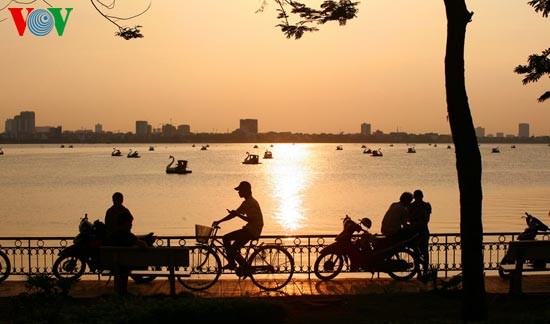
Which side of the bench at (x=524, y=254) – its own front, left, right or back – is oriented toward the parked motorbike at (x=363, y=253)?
left

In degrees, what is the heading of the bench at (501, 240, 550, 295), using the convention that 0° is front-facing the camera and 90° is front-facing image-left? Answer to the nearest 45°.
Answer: approximately 180°

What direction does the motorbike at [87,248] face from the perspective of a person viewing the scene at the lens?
facing to the left of the viewer

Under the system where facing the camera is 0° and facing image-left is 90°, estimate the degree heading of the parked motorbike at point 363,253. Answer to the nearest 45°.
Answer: approximately 90°

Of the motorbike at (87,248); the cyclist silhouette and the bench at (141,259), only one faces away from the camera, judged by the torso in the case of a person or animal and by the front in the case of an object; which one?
the bench

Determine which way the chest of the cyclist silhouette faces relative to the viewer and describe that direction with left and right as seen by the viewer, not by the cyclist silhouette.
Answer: facing to the left of the viewer

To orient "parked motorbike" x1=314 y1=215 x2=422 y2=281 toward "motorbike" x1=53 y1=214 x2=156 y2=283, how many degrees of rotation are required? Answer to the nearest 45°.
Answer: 0° — it already faces it

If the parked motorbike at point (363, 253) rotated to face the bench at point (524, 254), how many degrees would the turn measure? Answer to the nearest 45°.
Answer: approximately 135° to its left

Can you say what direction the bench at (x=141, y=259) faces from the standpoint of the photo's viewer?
facing away from the viewer

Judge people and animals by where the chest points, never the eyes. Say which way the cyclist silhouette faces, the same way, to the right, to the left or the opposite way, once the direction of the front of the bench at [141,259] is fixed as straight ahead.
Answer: to the left

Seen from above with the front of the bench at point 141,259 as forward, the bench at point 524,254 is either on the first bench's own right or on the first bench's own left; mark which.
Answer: on the first bench's own right

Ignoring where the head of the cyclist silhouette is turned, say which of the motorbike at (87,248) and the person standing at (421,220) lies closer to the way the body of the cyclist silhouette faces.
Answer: the motorbike
